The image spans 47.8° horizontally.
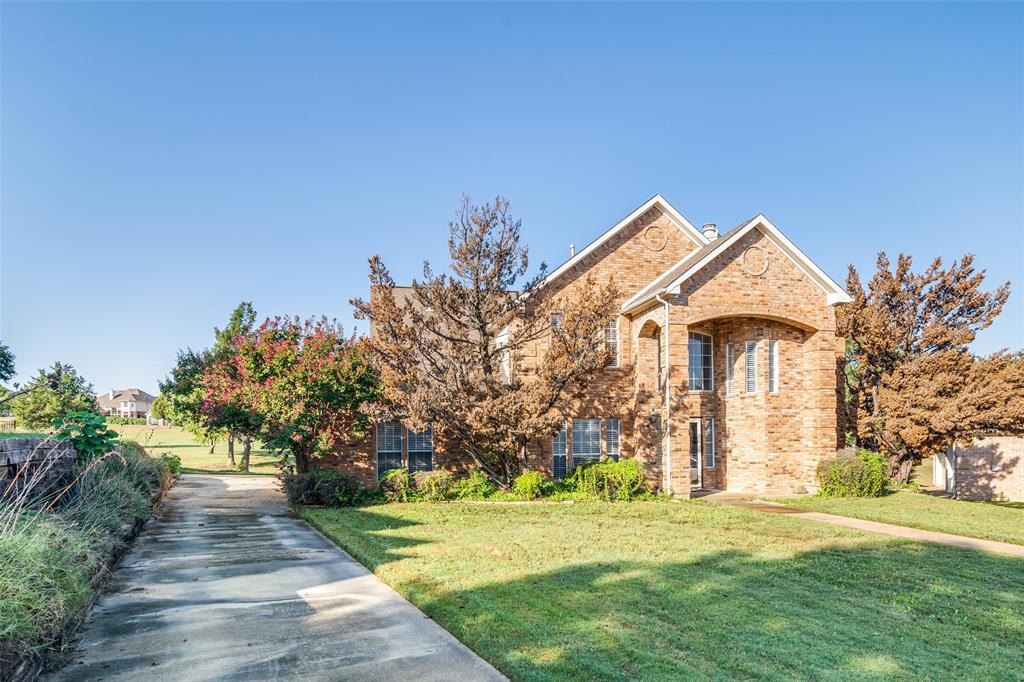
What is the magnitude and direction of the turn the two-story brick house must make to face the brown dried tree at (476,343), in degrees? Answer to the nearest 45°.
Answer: approximately 45° to its right

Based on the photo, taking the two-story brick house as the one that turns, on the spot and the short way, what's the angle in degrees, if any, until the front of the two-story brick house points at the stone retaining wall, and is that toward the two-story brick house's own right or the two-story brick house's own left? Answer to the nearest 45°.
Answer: approximately 45° to the two-story brick house's own right

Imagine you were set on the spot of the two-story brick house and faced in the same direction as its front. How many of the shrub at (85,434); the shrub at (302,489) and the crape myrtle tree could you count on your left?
0

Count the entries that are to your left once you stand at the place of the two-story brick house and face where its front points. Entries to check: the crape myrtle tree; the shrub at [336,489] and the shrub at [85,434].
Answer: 0

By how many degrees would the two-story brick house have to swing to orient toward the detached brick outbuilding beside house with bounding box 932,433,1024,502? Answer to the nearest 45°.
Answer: approximately 90° to its left

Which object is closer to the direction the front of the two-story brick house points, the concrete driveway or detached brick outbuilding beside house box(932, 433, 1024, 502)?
the concrete driveway

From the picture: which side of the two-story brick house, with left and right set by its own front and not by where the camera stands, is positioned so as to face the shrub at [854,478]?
left

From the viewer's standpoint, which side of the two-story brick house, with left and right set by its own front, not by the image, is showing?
front

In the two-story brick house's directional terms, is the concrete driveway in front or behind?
in front

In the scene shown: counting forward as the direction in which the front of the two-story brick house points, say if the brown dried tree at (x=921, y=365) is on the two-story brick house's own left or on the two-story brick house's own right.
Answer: on the two-story brick house's own left

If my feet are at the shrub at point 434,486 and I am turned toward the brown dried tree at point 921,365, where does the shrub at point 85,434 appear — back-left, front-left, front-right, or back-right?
back-right

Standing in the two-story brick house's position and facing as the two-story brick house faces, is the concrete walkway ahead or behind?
ahead

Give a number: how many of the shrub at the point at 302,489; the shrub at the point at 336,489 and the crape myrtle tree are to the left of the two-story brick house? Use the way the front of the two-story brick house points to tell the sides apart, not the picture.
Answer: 0

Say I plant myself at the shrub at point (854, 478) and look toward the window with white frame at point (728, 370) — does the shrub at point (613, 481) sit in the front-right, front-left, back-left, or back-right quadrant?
front-left
